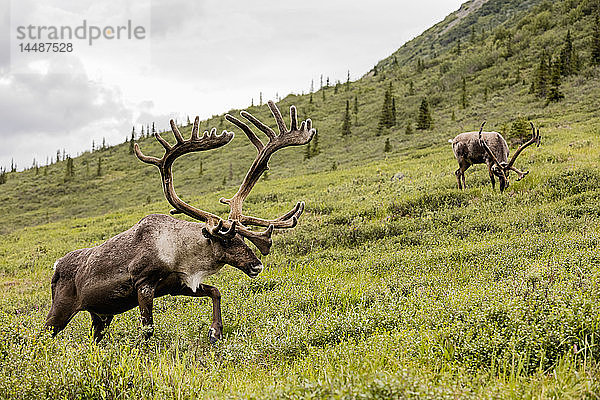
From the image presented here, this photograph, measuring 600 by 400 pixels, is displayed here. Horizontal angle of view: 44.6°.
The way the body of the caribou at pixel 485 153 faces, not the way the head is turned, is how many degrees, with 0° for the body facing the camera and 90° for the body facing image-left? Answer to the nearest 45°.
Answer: approximately 315°

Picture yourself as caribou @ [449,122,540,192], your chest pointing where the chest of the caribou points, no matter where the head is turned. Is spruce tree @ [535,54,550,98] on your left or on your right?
on your left

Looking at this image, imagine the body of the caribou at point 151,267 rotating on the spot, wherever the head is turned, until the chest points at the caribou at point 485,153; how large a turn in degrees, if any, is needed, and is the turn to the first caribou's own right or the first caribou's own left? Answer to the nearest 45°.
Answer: approximately 45° to the first caribou's own left

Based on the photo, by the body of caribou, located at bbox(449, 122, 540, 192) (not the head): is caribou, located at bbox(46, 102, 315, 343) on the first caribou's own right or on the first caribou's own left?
on the first caribou's own right

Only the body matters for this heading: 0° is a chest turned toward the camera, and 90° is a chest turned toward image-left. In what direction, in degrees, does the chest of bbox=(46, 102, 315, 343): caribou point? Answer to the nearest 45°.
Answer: approximately 270°

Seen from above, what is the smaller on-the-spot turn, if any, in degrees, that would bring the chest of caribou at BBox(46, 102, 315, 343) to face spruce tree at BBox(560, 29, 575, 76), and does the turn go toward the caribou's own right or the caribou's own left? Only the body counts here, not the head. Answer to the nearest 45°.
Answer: approximately 45° to the caribou's own left
